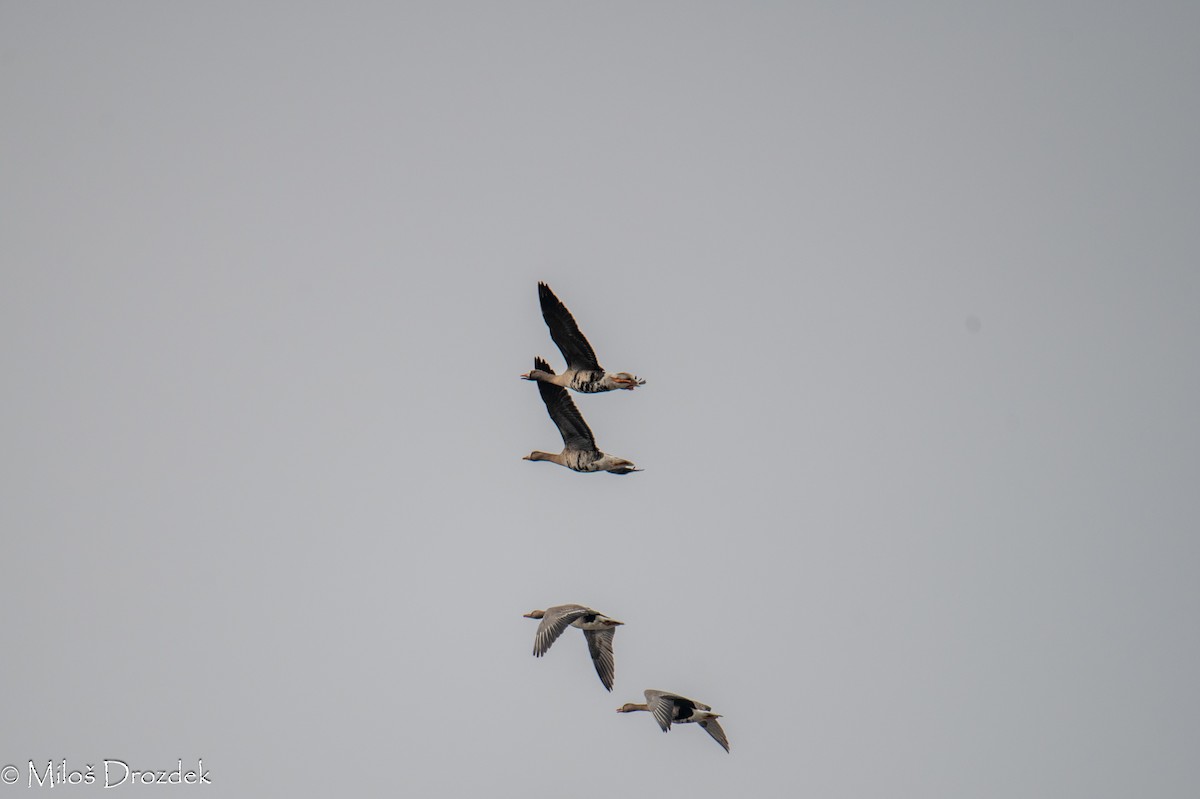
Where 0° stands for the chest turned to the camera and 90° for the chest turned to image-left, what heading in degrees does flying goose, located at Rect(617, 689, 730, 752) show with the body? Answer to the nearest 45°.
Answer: approximately 90°
